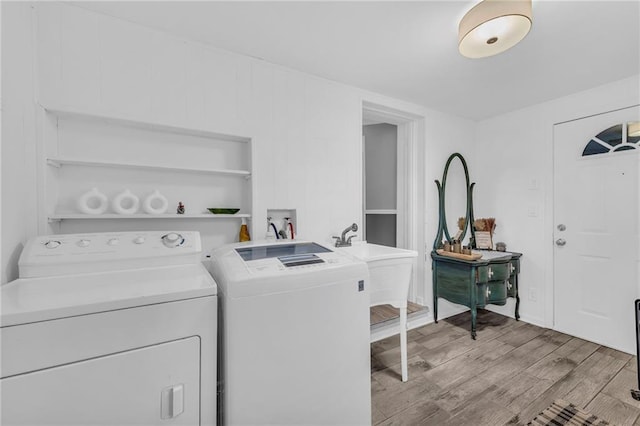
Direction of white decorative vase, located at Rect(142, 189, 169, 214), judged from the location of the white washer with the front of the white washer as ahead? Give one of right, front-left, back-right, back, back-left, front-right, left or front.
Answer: back

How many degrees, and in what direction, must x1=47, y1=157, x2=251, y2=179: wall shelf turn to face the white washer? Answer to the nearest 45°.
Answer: approximately 45° to its left

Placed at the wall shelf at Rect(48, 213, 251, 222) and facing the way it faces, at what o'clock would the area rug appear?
The area rug is roughly at 10 o'clock from the wall shelf.

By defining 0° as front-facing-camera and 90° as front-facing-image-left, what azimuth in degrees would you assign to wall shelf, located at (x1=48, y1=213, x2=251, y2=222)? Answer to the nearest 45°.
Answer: approximately 0°

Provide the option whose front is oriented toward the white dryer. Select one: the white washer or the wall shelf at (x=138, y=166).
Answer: the wall shelf

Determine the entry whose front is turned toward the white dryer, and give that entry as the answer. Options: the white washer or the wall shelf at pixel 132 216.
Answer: the wall shelf

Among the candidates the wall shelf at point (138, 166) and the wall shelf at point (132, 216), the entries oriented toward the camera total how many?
2

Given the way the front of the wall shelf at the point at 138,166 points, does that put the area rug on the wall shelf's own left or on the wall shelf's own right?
on the wall shelf's own left
